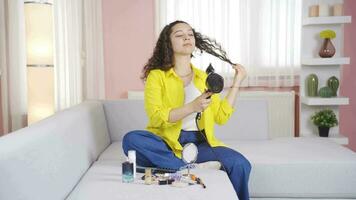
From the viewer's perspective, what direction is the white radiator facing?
toward the camera

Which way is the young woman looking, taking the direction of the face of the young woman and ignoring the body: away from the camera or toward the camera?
toward the camera

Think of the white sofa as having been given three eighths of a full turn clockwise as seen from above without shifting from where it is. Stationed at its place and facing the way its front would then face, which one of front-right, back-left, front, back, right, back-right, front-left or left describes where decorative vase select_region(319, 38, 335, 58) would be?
right

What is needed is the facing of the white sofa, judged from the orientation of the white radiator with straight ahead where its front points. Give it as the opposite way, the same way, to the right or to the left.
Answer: the same way

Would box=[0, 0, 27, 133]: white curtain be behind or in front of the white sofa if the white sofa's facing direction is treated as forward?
behind

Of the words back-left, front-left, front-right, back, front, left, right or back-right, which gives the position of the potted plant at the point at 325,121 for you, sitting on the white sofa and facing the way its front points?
back-left

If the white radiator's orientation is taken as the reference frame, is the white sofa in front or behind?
in front

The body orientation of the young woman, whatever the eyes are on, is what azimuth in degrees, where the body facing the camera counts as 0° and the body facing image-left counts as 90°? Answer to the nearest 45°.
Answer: approximately 315°

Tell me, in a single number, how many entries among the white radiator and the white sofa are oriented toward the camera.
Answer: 2

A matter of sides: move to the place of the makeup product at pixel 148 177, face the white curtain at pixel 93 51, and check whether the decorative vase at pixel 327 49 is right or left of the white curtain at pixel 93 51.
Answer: right

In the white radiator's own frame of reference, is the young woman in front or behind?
in front

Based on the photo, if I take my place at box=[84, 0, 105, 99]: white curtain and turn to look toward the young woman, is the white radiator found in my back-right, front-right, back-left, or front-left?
front-left

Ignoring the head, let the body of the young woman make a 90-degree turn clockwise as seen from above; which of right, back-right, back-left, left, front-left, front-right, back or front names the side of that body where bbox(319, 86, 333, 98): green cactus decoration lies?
back

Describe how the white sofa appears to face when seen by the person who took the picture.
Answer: facing the viewer

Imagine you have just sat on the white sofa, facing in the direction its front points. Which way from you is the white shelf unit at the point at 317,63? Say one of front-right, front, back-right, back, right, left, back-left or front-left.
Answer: back-left
